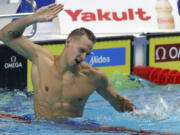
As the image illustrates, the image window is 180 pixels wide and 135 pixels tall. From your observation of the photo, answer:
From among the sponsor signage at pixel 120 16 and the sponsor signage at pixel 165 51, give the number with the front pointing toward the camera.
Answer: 2

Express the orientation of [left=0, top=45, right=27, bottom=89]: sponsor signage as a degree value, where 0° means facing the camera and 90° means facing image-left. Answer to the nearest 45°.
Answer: approximately 0°

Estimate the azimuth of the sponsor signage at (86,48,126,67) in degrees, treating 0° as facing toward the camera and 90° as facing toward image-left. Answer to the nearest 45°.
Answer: approximately 0°

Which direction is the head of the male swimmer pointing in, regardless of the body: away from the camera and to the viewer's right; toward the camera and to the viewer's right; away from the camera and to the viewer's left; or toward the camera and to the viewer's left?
toward the camera and to the viewer's right

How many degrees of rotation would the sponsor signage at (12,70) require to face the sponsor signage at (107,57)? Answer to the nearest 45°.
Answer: approximately 90° to its left

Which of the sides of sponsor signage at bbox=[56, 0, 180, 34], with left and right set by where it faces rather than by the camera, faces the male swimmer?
front
